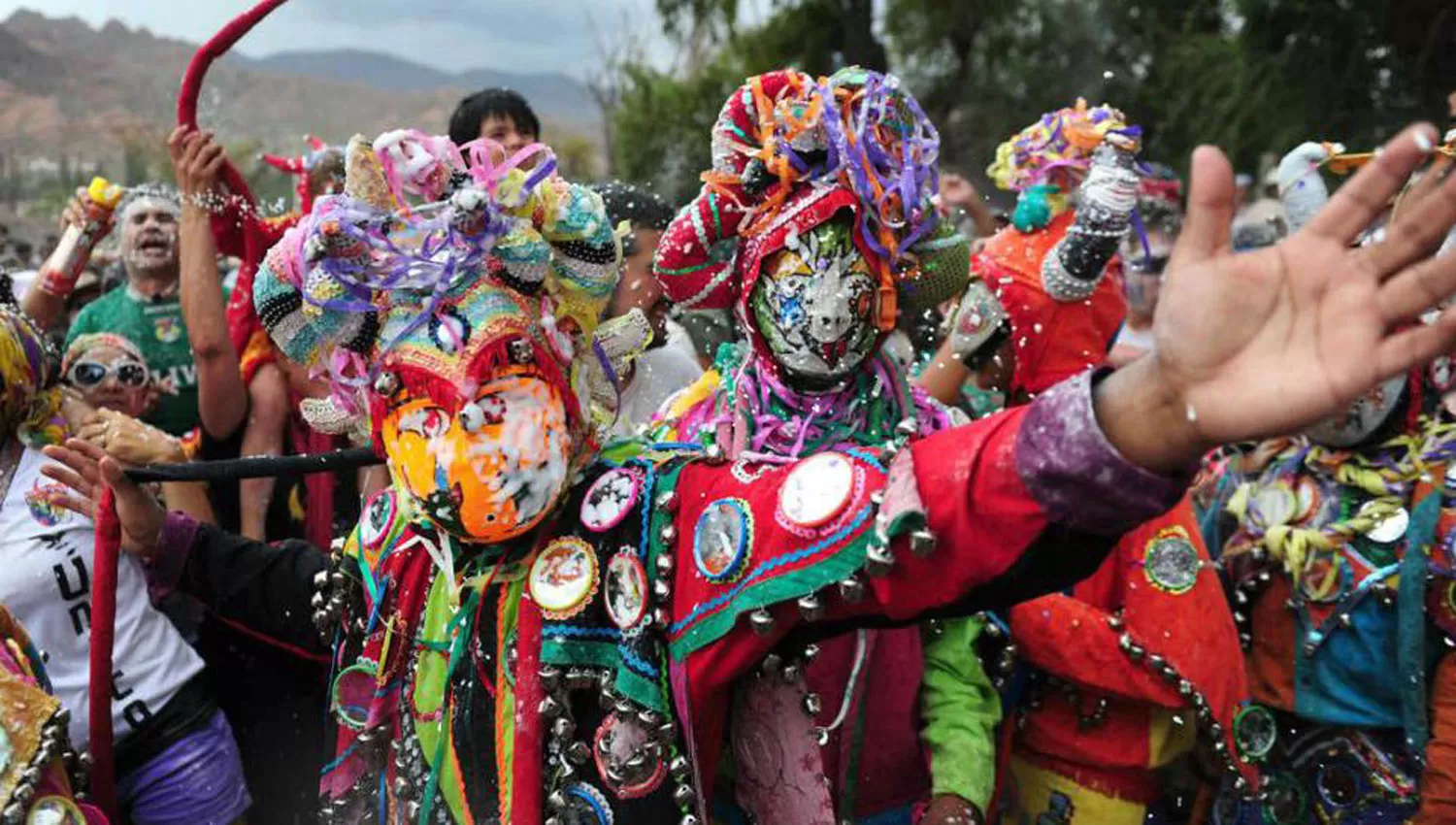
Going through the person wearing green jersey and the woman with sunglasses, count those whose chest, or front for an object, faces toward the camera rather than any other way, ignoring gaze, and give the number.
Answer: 2

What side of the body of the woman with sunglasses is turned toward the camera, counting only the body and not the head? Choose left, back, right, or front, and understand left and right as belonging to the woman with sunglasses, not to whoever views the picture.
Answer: front

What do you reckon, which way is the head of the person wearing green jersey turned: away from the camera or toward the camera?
toward the camera

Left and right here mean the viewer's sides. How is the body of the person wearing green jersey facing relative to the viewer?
facing the viewer

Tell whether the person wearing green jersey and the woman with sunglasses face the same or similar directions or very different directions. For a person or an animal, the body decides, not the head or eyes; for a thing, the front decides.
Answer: same or similar directions

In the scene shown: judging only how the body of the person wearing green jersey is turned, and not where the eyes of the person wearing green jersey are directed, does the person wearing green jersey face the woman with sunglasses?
yes

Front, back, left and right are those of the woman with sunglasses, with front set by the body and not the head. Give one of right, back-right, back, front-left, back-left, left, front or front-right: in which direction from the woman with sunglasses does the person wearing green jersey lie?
back
